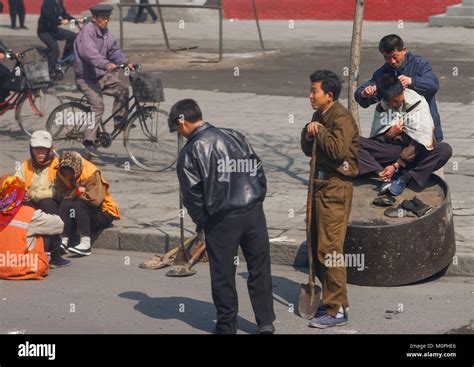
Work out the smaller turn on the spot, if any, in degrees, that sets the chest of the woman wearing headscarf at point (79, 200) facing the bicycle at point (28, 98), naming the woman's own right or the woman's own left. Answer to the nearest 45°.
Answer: approximately 135° to the woman's own right

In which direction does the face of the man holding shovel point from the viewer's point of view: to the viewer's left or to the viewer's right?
to the viewer's left

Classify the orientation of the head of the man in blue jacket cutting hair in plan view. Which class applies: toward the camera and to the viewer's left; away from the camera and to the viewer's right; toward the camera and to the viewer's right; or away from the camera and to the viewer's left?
toward the camera and to the viewer's left

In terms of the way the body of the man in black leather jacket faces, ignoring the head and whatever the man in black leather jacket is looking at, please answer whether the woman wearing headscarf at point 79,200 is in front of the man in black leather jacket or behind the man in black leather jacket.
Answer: in front

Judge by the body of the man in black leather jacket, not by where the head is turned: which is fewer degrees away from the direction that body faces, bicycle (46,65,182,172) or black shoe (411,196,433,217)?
the bicycle

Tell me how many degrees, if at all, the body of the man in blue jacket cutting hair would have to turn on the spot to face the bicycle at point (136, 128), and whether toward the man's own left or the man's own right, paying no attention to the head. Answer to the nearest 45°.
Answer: approximately 90° to the man's own right

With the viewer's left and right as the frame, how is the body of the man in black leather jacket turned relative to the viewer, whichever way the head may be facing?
facing away from the viewer and to the left of the viewer

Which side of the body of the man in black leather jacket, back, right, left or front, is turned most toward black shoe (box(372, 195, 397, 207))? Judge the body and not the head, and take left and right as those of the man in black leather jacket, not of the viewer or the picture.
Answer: right

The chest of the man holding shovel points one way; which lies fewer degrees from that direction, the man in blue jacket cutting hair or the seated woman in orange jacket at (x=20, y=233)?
the seated woman in orange jacket

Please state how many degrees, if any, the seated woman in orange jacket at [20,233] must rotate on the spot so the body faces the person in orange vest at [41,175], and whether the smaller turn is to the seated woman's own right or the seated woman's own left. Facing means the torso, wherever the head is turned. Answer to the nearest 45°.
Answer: approximately 45° to the seated woman's own left
